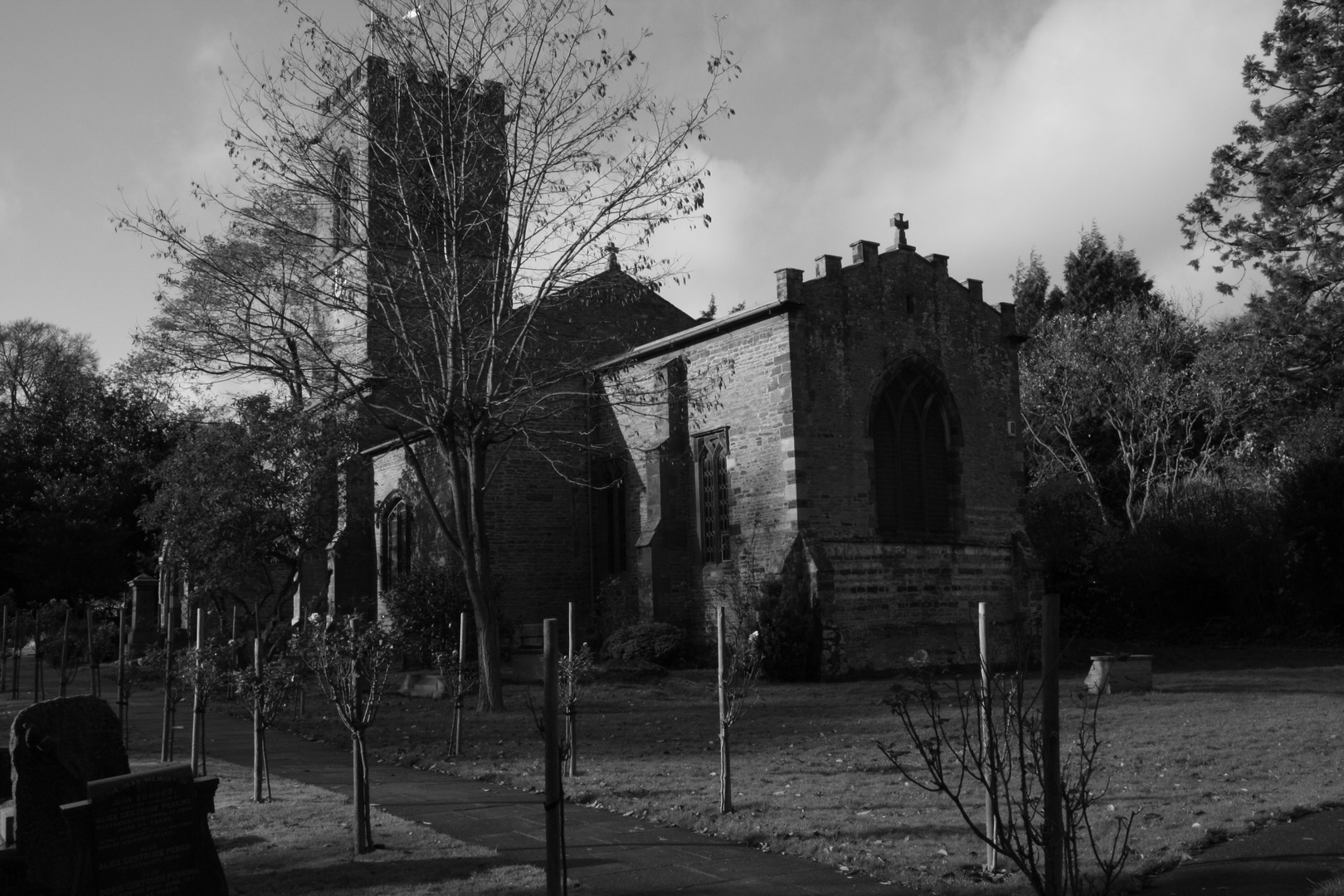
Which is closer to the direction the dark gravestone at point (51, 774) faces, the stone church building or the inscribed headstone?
the inscribed headstone

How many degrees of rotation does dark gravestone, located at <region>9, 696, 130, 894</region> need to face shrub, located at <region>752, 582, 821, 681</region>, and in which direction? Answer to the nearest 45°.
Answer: approximately 135° to its left

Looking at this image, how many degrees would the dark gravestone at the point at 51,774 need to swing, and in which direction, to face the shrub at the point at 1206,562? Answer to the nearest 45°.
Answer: approximately 135° to its left

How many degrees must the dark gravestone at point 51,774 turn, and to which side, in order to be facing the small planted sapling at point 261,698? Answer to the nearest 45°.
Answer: approximately 135° to its left

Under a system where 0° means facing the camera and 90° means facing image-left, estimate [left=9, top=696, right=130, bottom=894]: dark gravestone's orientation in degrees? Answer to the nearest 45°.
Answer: approximately 0°

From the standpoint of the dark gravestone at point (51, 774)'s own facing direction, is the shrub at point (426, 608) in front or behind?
behind

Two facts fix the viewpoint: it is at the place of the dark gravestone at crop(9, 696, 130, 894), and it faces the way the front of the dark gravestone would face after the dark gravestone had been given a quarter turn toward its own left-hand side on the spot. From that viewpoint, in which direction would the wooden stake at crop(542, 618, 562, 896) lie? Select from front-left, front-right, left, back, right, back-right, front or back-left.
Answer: front-right

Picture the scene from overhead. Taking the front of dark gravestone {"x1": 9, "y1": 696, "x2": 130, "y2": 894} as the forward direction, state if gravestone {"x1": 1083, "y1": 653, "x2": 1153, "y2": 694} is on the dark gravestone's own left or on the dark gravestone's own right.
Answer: on the dark gravestone's own left
